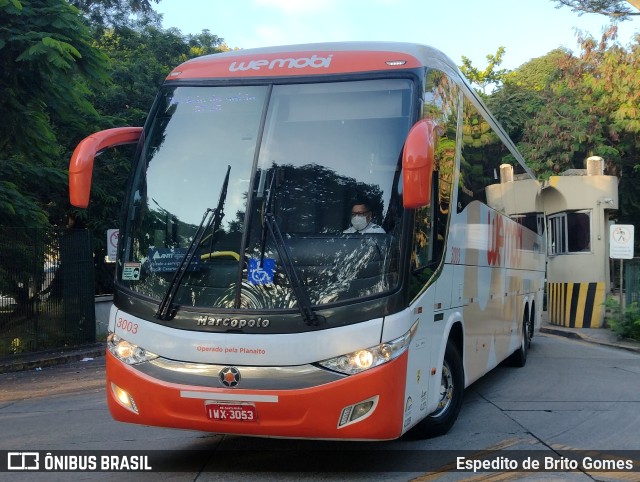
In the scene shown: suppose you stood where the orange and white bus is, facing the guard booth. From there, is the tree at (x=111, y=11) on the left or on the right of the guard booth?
left

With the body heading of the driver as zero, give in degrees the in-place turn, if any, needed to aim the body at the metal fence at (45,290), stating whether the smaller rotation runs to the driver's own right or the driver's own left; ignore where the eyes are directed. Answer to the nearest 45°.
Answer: approximately 135° to the driver's own right

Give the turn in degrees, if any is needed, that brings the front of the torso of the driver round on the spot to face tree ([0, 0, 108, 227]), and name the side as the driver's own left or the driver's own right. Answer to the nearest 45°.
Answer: approximately 135° to the driver's own right

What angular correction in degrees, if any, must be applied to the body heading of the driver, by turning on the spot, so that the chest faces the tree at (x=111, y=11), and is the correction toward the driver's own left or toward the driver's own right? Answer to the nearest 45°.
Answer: approximately 135° to the driver's own right

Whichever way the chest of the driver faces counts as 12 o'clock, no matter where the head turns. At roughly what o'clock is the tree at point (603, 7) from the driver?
The tree is roughly at 7 o'clock from the driver.

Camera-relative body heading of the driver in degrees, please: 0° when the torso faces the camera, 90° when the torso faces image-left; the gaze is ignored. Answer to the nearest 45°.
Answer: approximately 0°

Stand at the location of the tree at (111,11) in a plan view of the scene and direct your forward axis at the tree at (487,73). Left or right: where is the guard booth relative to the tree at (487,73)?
right
